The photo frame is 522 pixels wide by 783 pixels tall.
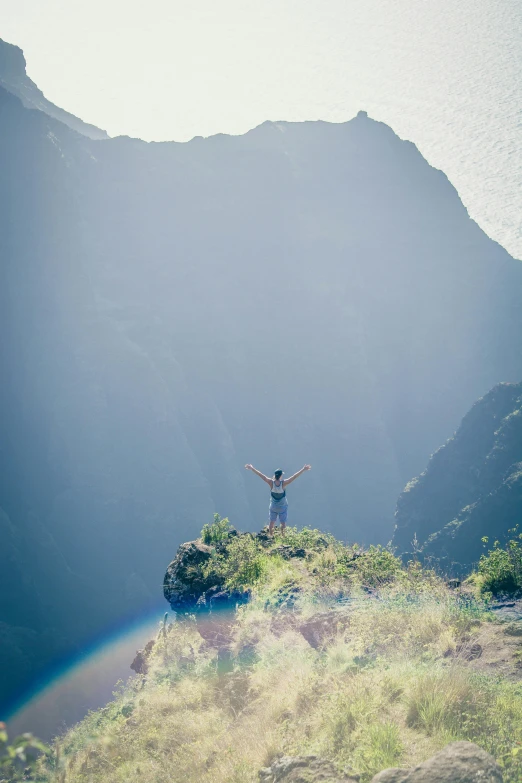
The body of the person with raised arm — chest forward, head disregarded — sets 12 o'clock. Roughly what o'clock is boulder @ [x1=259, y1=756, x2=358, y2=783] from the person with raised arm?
The boulder is roughly at 6 o'clock from the person with raised arm.

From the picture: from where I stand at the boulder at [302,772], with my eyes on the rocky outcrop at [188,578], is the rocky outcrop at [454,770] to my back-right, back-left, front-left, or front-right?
back-right

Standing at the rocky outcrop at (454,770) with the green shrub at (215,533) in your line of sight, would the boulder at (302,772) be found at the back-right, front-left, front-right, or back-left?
front-left

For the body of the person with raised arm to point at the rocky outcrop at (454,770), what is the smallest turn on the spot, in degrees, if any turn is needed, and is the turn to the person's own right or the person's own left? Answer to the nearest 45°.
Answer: approximately 180°

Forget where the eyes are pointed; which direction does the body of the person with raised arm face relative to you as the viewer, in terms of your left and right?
facing away from the viewer

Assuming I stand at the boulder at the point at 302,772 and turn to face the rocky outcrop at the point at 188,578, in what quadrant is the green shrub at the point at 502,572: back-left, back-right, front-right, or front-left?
front-right

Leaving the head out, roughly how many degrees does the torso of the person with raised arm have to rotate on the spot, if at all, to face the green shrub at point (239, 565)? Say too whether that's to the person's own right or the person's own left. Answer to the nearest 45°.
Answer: approximately 135° to the person's own left
